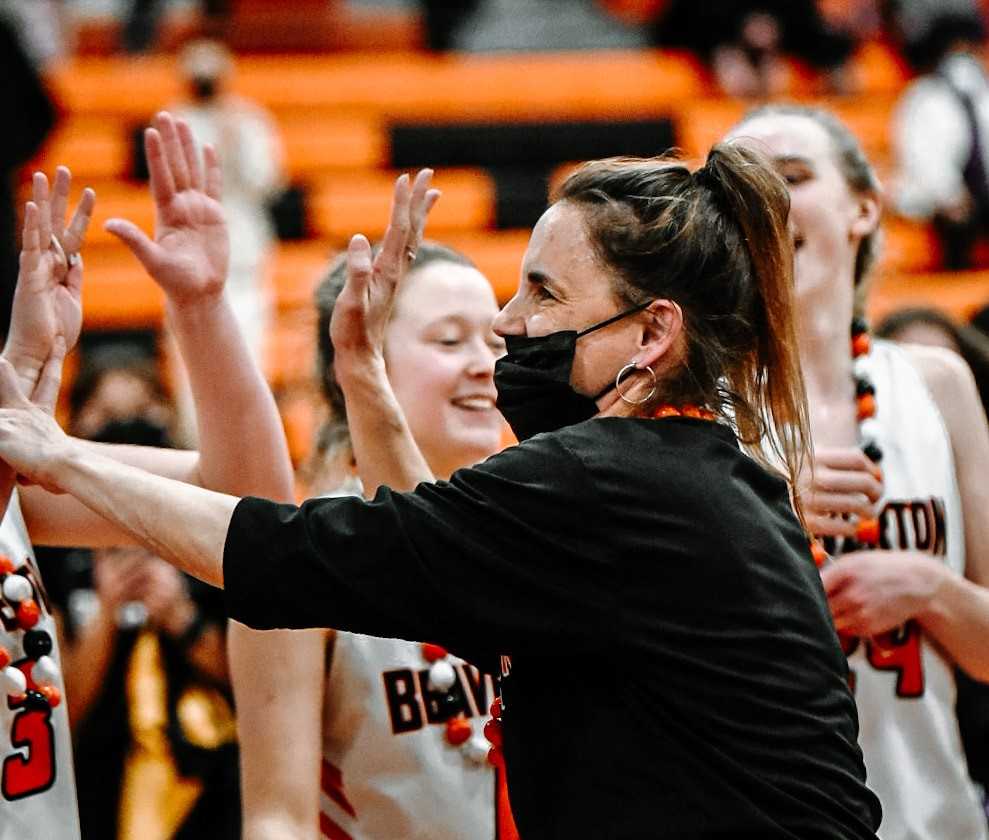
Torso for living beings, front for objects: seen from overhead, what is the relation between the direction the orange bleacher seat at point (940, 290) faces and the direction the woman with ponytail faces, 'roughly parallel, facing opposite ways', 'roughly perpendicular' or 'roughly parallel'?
roughly perpendicular

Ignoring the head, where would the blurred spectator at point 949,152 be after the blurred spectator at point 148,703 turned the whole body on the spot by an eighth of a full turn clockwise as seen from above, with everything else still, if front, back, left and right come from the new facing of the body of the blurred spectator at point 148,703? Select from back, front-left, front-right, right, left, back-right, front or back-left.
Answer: back

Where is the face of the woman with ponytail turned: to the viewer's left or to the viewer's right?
to the viewer's left

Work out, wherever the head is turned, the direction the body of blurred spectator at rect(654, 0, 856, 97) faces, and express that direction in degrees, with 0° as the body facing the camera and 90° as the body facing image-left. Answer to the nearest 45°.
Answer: approximately 0°

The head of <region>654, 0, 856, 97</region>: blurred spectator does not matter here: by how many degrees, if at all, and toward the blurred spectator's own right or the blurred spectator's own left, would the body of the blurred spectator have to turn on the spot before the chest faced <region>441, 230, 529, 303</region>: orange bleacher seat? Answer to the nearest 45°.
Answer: approximately 45° to the blurred spectator's own right

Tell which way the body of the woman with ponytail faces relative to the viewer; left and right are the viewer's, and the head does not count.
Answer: facing to the left of the viewer

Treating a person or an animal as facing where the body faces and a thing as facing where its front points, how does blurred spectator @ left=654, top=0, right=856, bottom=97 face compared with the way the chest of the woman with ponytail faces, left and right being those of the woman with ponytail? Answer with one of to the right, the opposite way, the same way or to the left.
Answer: to the left

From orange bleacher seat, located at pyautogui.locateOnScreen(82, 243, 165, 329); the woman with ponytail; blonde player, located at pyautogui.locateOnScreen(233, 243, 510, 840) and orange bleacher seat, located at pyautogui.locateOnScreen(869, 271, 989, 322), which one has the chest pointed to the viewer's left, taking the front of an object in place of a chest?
the woman with ponytail

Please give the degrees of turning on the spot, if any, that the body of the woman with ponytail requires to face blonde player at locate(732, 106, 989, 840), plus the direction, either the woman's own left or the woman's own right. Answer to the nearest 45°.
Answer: approximately 135° to the woman's own right

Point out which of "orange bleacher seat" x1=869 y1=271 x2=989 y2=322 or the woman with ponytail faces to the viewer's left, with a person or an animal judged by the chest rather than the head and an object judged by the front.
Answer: the woman with ponytail

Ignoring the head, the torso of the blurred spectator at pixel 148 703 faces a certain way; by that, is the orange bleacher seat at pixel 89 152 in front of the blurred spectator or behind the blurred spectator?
behind

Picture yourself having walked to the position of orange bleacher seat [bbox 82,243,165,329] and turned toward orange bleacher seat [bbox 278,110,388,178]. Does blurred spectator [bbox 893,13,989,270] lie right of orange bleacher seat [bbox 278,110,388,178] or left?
right
